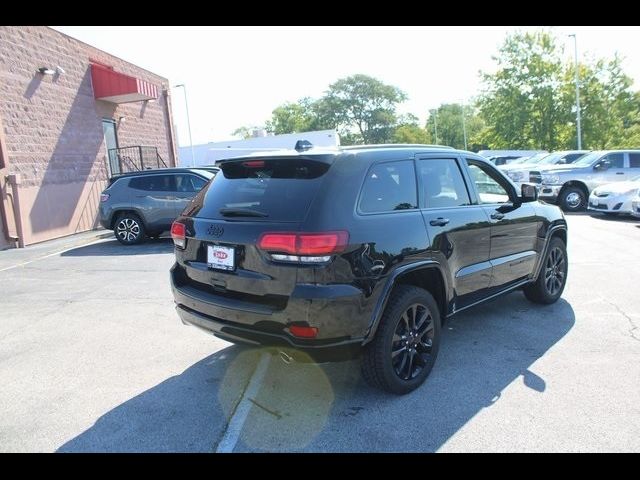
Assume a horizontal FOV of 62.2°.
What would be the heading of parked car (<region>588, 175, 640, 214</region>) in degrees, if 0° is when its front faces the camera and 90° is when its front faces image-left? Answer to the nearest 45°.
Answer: approximately 45°

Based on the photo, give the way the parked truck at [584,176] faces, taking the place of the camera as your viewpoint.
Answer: facing the viewer and to the left of the viewer

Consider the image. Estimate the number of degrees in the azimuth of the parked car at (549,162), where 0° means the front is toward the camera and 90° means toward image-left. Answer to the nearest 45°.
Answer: approximately 45°

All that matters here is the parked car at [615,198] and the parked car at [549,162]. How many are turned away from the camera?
0

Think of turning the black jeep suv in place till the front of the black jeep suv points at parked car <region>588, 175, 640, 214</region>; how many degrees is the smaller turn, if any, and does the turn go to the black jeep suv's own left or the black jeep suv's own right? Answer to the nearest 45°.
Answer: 0° — it already faces it

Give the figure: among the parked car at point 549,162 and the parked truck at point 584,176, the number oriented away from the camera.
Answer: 0

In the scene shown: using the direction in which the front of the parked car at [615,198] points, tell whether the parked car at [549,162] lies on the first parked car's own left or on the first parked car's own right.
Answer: on the first parked car's own right

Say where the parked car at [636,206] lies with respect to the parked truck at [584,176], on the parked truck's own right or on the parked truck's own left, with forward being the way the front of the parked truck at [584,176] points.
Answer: on the parked truck's own left

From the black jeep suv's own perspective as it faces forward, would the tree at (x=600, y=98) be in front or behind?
in front

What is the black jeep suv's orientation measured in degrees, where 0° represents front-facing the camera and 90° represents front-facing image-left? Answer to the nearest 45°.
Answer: approximately 225°

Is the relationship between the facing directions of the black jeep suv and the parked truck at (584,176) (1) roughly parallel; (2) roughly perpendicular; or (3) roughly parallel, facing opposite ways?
roughly parallel, facing opposite ways

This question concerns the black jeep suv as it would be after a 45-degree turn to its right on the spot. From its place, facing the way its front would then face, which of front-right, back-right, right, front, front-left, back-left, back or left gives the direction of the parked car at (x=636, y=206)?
front-left

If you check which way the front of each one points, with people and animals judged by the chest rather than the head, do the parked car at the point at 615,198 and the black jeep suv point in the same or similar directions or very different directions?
very different directions

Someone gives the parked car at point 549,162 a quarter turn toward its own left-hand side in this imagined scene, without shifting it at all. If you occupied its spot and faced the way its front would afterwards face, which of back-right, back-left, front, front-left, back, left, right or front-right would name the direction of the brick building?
right
